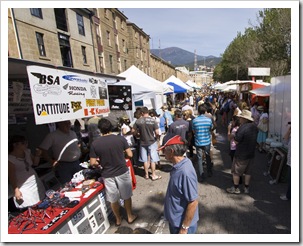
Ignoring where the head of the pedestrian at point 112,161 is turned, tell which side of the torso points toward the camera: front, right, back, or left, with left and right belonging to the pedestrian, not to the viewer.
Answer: back

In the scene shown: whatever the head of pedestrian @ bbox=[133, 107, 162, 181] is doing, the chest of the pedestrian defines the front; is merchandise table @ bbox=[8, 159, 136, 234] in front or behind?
behind

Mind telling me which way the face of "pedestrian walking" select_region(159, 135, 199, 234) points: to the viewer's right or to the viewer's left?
to the viewer's left

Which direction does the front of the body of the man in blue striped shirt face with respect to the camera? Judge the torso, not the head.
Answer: away from the camera

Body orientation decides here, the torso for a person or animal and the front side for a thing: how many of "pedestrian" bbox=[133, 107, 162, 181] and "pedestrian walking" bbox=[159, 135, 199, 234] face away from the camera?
1

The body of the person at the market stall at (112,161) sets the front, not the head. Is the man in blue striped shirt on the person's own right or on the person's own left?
on the person's own right

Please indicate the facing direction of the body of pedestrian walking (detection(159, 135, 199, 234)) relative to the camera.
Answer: to the viewer's left

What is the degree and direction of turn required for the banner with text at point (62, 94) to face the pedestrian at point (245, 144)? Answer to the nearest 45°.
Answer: approximately 45° to its left

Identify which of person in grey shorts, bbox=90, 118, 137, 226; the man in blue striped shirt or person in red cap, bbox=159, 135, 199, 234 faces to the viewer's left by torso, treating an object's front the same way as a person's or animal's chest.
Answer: person in red cap, bbox=159, 135, 199, 234

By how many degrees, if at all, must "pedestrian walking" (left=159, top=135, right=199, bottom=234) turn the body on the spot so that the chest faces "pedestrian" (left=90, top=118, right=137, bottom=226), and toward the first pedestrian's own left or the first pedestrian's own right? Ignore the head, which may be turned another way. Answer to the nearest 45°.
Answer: approximately 45° to the first pedestrian's own right
